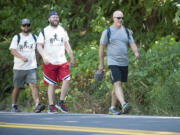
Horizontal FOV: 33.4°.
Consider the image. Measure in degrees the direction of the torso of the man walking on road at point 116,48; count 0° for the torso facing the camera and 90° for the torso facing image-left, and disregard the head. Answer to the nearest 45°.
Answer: approximately 315°

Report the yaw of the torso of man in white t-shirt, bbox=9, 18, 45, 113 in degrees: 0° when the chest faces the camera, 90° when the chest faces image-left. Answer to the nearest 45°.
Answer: approximately 315°
